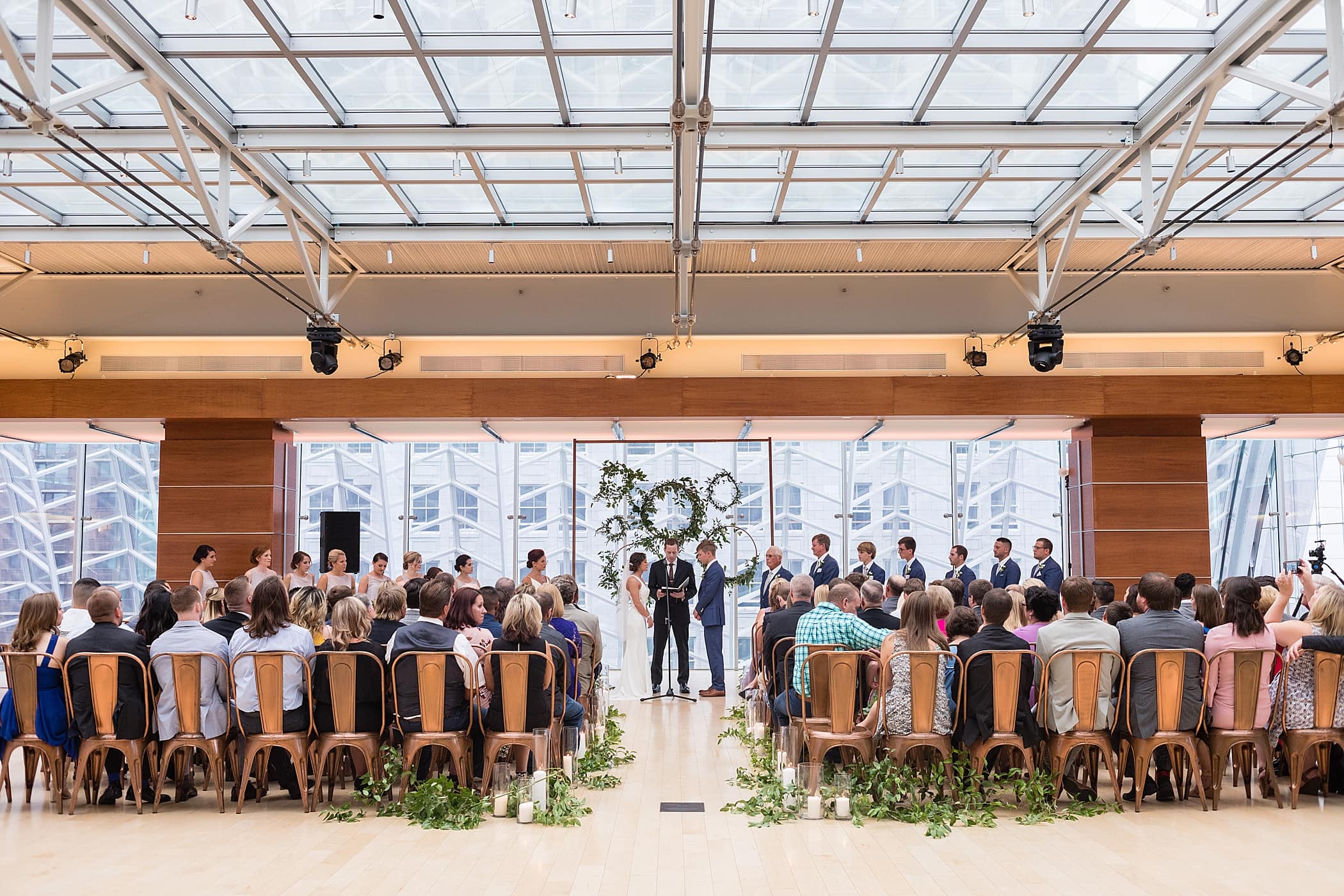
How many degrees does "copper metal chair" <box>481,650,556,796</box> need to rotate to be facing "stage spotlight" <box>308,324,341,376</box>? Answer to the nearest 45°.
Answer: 0° — it already faces it

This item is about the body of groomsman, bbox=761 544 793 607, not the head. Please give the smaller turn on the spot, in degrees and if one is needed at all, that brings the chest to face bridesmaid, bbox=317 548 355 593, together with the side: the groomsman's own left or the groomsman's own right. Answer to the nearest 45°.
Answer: approximately 45° to the groomsman's own right

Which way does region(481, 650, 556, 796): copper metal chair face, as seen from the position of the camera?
facing away from the viewer

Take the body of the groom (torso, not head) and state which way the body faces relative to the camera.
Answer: to the viewer's left

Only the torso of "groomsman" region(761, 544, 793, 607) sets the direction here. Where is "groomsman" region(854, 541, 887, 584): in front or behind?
behind

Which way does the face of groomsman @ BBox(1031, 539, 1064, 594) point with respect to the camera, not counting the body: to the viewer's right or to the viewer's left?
to the viewer's left

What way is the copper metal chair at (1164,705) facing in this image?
away from the camera

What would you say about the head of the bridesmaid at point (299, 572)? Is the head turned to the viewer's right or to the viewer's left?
to the viewer's right

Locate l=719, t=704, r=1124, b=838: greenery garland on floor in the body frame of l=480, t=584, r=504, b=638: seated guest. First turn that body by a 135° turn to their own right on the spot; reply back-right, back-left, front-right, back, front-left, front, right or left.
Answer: front

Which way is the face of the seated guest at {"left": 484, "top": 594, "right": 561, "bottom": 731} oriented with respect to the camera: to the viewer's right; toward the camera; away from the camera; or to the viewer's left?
away from the camera
